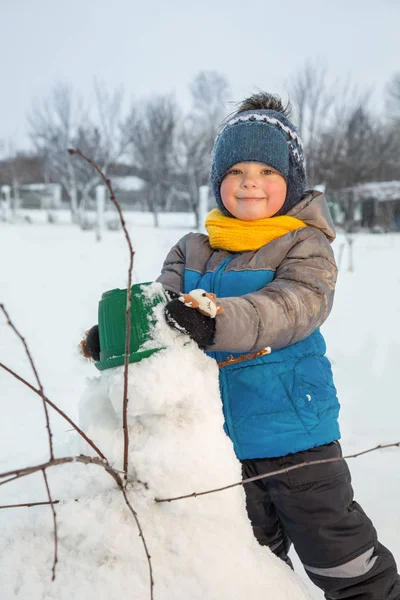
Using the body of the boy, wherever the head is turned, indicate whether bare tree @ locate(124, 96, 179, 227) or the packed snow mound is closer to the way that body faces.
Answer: the packed snow mound

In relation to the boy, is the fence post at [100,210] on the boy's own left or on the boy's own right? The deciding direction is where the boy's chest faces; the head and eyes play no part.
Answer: on the boy's own right

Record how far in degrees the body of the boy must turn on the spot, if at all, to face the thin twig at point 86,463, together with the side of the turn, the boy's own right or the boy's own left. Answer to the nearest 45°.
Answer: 0° — they already face it

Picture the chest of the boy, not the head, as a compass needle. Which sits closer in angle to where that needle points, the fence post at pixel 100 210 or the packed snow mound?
the packed snow mound

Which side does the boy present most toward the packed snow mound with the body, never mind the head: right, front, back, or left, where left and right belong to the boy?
front

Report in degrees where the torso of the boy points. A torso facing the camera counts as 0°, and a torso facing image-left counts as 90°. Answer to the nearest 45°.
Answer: approximately 45°

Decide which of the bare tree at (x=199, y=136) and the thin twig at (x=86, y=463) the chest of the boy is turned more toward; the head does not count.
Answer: the thin twig

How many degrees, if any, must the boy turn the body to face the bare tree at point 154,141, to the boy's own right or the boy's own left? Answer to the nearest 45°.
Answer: approximately 135° to the boy's own right

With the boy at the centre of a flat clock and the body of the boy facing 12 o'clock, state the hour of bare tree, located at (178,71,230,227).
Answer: The bare tree is roughly at 4 o'clock from the boy.

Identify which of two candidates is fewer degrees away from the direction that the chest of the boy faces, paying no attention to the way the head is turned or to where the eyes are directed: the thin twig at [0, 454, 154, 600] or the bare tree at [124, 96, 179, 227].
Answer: the thin twig
